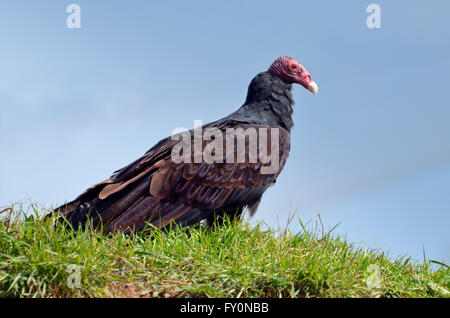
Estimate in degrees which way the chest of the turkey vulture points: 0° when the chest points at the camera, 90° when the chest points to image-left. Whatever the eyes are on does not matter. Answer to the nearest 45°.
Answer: approximately 270°
